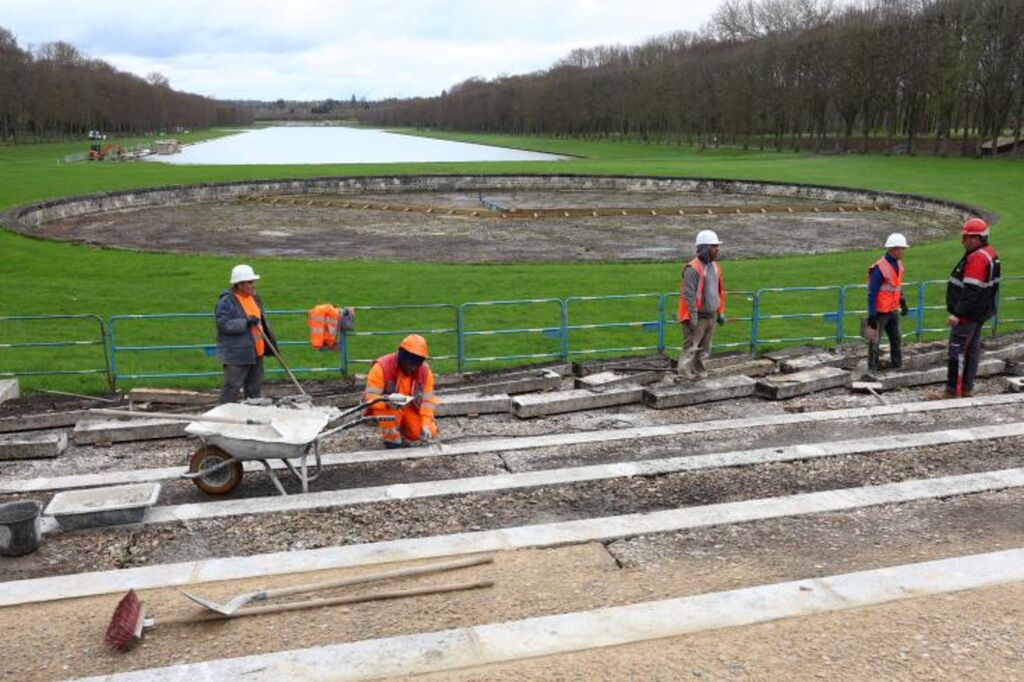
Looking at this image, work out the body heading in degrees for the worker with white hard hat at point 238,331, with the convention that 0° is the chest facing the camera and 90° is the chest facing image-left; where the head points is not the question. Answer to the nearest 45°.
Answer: approximately 315°

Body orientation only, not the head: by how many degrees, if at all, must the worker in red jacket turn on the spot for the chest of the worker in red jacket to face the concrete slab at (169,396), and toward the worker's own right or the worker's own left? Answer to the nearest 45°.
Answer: approximately 45° to the worker's own left

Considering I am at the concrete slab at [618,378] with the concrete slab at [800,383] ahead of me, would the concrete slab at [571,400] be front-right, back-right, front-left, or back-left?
back-right

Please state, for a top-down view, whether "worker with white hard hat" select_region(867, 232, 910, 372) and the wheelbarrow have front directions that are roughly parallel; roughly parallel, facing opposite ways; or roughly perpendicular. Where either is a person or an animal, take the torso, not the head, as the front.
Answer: roughly perpendicular

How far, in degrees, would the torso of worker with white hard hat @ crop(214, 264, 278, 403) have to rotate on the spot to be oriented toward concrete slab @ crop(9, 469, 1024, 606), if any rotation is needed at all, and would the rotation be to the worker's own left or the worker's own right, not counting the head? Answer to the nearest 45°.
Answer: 0° — they already face it

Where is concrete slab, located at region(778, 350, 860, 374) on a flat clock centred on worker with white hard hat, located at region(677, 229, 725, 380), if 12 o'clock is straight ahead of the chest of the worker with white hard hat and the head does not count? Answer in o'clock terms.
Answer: The concrete slab is roughly at 9 o'clock from the worker with white hard hat.

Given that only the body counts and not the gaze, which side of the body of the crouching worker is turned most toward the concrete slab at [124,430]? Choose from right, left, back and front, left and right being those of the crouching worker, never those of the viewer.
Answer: right

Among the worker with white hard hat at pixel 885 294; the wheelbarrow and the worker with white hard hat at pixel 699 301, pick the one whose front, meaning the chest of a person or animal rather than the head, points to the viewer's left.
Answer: the wheelbarrow

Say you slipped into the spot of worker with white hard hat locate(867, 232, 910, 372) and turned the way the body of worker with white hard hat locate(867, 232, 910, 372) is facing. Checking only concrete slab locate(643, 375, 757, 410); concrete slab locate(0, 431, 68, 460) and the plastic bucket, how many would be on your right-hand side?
3

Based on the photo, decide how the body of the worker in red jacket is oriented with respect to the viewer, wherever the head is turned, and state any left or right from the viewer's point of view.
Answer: facing to the left of the viewer

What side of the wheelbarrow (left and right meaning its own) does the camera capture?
left

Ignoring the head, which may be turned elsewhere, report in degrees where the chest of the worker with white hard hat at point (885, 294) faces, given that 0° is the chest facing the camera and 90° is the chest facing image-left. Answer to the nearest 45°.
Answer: approximately 315°

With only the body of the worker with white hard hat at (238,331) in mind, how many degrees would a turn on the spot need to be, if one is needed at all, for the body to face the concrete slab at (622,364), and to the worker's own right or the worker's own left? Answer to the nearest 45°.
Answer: approximately 45° to the worker's own left
